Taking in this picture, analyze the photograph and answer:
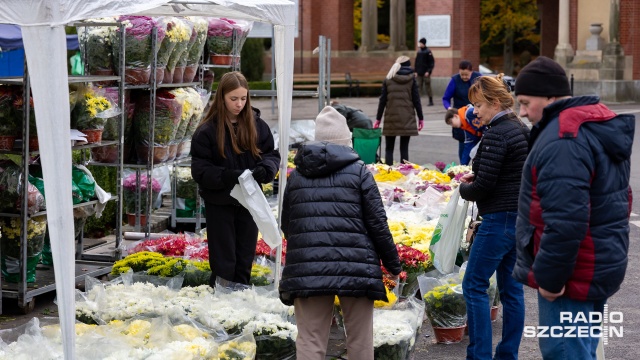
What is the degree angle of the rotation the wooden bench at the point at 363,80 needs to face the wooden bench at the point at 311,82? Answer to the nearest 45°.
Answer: approximately 45° to its right

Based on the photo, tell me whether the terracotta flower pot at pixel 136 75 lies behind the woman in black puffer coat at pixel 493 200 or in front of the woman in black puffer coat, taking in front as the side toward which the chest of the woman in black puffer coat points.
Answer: in front

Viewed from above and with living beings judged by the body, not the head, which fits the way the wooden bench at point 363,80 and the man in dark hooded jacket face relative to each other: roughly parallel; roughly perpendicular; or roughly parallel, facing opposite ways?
roughly perpendicular

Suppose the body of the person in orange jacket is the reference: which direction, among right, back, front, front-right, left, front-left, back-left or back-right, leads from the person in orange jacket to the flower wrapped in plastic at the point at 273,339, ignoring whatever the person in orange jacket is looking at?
left

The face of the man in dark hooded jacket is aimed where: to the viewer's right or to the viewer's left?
to the viewer's left

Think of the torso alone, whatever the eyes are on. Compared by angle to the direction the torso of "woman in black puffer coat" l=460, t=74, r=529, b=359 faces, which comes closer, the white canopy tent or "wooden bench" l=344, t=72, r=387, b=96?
the white canopy tent

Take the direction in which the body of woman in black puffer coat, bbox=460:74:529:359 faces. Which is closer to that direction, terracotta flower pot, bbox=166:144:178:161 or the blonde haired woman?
the terracotta flower pot

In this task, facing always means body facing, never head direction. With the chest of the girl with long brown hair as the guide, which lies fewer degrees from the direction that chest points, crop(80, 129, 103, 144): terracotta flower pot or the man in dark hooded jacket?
the man in dark hooded jacket

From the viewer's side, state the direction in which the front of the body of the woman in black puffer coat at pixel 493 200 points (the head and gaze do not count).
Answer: to the viewer's left

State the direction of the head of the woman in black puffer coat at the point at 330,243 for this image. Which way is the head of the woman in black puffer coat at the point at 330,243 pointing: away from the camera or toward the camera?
away from the camera
